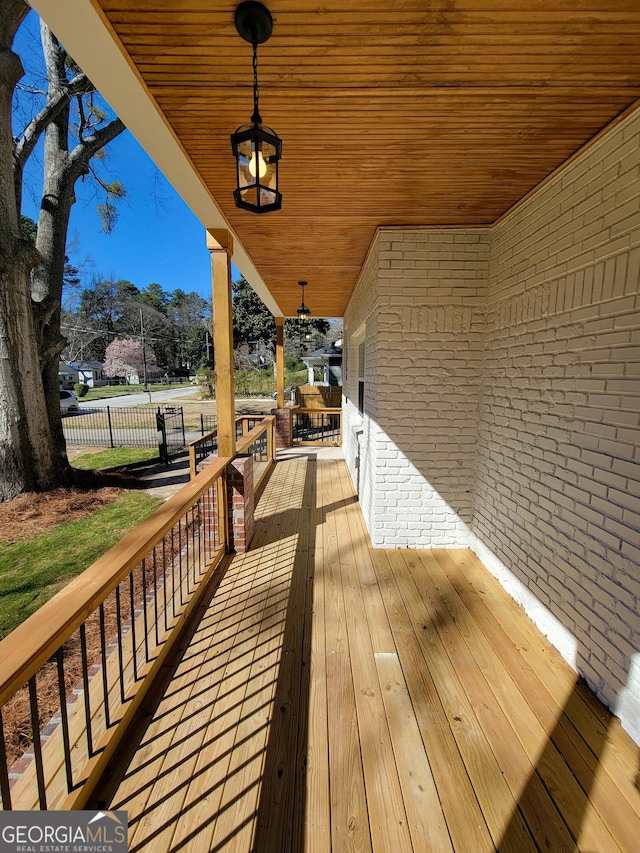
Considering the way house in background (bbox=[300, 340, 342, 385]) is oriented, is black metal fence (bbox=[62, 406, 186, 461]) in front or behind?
in front

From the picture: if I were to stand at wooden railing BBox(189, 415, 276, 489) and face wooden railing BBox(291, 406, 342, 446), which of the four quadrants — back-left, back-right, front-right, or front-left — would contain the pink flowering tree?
front-left

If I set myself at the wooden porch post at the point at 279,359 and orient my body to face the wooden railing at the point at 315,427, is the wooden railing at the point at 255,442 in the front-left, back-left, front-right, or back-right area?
back-right

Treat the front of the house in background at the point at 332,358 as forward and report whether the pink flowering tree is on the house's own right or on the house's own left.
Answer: on the house's own right

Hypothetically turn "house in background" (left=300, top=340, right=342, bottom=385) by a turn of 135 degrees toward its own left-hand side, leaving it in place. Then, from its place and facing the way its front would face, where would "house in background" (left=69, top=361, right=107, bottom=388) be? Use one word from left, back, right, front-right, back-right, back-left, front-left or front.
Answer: back
